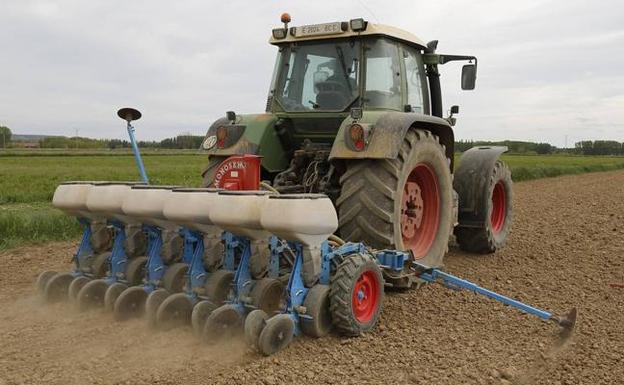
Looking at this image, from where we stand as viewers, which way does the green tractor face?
facing away from the viewer and to the right of the viewer
